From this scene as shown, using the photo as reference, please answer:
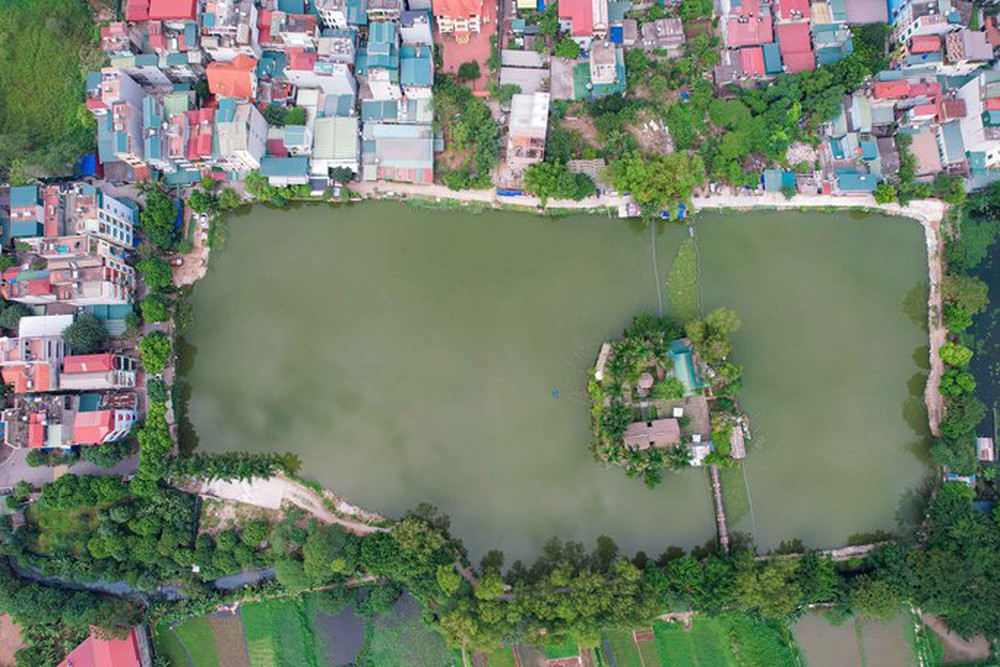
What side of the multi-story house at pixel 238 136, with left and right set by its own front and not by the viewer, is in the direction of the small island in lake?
left

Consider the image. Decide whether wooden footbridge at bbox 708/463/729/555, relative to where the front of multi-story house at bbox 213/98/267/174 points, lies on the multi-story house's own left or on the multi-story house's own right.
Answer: on the multi-story house's own left

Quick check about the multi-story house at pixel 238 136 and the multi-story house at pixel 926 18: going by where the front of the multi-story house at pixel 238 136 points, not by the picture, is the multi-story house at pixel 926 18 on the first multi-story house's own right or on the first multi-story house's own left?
on the first multi-story house's own left

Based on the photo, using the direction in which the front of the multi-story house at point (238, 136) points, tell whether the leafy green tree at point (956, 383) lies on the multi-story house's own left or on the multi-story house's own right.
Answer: on the multi-story house's own left

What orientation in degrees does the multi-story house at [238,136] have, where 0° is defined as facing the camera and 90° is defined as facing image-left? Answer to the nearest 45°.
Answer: approximately 0°

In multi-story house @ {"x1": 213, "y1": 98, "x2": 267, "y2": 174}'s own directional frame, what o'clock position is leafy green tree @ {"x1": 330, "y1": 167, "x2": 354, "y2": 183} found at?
The leafy green tree is roughly at 9 o'clock from the multi-story house.

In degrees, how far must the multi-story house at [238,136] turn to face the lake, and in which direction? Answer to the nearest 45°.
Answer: approximately 90° to its left

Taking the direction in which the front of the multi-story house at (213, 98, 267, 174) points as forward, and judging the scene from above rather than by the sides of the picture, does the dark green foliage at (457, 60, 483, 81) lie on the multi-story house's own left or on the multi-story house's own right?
on the multi-story house's own left

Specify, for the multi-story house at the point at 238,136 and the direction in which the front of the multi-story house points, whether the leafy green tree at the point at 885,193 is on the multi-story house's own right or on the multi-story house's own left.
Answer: on the multi-story house's own left

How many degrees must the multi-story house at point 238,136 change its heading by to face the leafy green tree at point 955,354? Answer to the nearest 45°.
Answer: approximately 90° to its left
